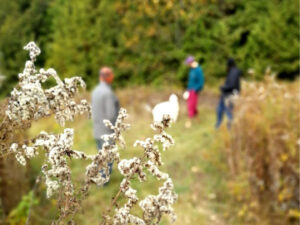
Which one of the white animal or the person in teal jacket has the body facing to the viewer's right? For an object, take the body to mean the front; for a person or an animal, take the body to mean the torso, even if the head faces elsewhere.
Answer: the white animal

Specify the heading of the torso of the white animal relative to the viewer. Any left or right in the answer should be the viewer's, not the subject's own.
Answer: facing to the right of the viewer

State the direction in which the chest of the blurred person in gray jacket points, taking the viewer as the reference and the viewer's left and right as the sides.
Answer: facing away from the viewer and to the right of the viewer

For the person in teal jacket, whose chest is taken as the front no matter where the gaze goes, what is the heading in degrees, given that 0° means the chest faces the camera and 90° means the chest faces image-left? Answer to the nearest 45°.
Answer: approximately 90°

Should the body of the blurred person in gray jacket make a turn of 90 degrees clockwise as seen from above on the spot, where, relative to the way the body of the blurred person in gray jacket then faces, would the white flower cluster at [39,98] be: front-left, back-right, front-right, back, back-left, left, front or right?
front-right
